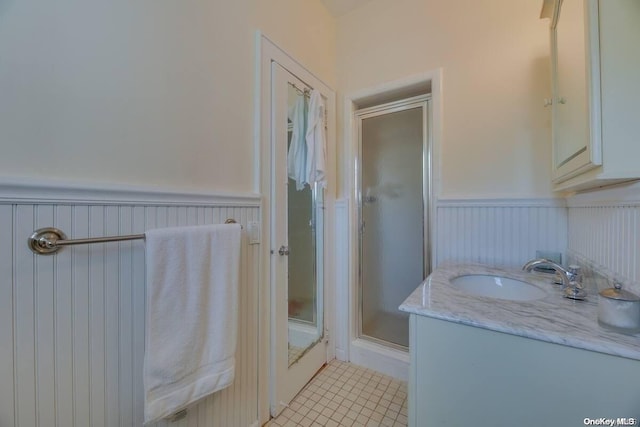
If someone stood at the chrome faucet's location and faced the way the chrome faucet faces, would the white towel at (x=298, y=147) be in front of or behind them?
in front

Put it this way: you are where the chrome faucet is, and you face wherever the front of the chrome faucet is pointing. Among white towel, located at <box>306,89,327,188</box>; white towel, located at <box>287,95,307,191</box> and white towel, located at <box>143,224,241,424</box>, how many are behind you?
0

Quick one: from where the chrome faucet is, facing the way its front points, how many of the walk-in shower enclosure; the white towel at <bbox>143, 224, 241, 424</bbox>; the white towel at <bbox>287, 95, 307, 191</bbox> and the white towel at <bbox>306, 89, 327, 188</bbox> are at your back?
0

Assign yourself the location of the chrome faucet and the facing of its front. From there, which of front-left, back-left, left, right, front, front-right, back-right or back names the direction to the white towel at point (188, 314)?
front-left

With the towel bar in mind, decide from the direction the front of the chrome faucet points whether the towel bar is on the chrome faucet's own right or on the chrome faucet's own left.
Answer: on the chrome faucet's own left

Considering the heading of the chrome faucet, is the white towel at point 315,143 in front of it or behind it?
in front

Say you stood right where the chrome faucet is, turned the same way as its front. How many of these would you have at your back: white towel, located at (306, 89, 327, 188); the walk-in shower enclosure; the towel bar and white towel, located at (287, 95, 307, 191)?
0

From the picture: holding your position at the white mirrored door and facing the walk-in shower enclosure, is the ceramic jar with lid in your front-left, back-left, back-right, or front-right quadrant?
front-right

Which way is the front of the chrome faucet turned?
to the viewer's left

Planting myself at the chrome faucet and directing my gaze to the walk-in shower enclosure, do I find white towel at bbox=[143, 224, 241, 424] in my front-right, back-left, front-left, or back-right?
front-left
